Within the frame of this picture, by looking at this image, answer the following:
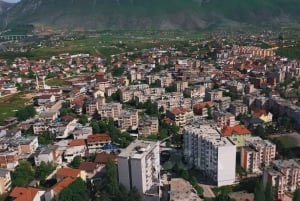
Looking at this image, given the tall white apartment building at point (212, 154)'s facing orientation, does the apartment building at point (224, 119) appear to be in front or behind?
behind

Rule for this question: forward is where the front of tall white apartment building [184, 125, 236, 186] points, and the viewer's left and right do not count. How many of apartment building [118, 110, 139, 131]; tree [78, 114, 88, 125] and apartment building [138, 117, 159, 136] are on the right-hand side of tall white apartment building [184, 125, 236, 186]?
3

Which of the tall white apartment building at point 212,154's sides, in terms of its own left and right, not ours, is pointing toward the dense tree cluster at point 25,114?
right

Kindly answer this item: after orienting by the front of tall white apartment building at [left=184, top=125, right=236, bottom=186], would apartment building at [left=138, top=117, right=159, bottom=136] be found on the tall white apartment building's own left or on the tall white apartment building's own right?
on the tall white apartment building's own right

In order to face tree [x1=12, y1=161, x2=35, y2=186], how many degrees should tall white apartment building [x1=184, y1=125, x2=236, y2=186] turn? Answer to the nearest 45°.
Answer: approximately 45° to its right

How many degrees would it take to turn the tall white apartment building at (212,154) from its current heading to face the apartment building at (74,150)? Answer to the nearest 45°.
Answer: approximately 45° to its right

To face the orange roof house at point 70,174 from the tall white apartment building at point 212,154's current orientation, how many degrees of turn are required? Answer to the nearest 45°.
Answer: approximately 45° to its right

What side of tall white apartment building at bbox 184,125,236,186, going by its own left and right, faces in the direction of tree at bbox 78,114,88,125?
right

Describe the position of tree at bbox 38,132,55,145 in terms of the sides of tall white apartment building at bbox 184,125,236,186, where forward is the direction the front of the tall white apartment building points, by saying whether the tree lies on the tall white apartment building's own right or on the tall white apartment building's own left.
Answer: on the tall white apartment building's own right

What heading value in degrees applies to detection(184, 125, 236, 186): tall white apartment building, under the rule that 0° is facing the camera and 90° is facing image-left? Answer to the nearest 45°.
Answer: approximately 45°

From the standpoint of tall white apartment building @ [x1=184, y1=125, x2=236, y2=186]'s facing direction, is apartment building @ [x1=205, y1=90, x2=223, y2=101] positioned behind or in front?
behind

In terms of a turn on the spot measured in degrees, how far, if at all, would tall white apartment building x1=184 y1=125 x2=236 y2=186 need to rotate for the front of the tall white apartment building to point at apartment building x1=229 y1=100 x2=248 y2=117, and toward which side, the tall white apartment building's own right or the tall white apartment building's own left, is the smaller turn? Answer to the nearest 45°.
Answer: approximately 135° to the tall white apartment building's own right

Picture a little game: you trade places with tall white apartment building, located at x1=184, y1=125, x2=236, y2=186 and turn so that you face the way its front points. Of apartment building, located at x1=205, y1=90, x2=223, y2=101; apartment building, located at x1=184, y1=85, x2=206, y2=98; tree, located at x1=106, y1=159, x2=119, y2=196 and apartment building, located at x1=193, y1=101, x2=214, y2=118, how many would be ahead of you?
1

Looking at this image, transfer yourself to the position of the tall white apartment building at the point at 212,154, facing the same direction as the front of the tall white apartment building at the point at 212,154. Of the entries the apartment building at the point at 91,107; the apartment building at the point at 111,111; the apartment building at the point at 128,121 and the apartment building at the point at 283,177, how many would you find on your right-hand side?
3

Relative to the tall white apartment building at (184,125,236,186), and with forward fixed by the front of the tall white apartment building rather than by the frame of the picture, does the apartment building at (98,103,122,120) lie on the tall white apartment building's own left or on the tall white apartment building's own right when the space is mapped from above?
on the tall white apartment building's own right

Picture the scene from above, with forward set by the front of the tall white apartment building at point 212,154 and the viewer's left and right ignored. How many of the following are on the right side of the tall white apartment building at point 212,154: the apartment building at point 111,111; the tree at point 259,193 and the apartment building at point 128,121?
2

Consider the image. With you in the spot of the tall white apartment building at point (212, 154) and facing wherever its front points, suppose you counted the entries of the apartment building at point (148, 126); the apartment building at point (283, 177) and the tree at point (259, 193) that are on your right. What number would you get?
1
